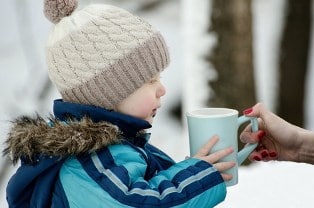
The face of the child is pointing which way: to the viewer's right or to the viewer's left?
to the viewer's right

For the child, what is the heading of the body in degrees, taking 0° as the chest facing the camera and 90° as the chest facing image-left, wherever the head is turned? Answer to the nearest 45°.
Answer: approximately 270°
